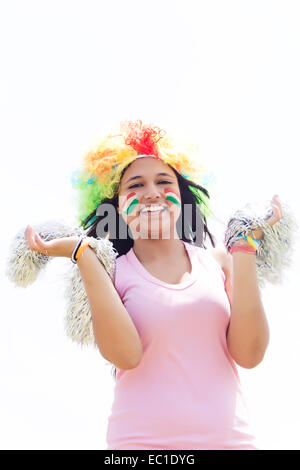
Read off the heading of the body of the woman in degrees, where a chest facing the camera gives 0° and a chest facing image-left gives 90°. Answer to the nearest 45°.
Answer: approximately 0°
